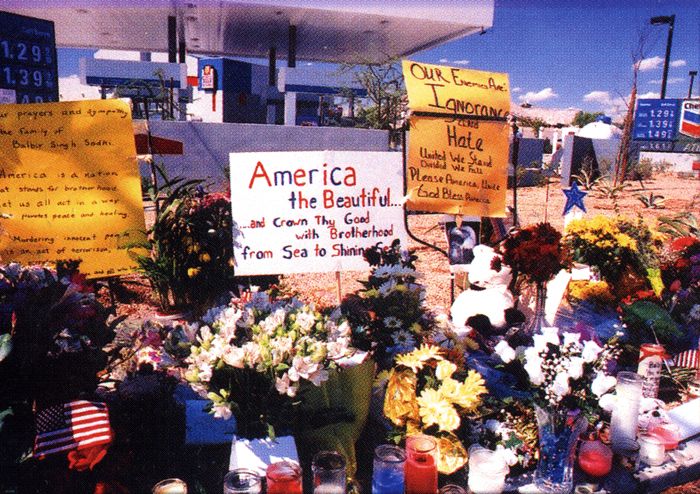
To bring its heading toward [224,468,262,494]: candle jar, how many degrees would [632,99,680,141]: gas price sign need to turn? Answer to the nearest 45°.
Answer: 0° — it already faces it

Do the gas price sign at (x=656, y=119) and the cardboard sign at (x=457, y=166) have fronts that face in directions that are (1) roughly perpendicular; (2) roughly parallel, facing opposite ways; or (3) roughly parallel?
roughly parallel

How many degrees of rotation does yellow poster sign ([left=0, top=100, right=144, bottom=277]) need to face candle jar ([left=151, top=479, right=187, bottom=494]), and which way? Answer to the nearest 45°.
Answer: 0° — it already faces it

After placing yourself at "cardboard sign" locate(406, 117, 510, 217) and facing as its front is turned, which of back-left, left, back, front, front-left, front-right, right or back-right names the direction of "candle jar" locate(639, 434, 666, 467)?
front-left

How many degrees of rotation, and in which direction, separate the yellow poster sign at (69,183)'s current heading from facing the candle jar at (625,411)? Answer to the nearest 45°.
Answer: approximately 45° to its left

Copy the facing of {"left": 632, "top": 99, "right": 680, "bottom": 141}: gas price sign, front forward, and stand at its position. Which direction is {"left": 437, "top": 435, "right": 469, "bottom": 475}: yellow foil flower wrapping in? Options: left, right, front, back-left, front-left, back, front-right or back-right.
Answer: front

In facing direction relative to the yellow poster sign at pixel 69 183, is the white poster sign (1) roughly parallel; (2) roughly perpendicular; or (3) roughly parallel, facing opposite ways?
roughly parallel

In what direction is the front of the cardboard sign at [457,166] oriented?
toward the camera

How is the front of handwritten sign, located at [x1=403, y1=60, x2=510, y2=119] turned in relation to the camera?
facing the viewer

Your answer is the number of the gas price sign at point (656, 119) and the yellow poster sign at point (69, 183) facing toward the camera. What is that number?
2

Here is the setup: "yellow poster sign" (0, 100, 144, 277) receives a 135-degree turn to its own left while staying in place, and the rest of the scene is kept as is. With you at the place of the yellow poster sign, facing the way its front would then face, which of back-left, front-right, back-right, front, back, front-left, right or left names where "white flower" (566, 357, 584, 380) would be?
right

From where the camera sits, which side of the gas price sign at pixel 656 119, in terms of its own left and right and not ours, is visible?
front

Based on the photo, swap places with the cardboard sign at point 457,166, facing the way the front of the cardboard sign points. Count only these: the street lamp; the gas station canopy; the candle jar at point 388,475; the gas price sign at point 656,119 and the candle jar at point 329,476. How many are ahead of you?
2

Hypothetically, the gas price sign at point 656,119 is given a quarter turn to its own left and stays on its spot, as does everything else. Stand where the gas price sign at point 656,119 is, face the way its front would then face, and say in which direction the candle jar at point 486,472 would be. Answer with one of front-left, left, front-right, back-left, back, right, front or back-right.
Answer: right
